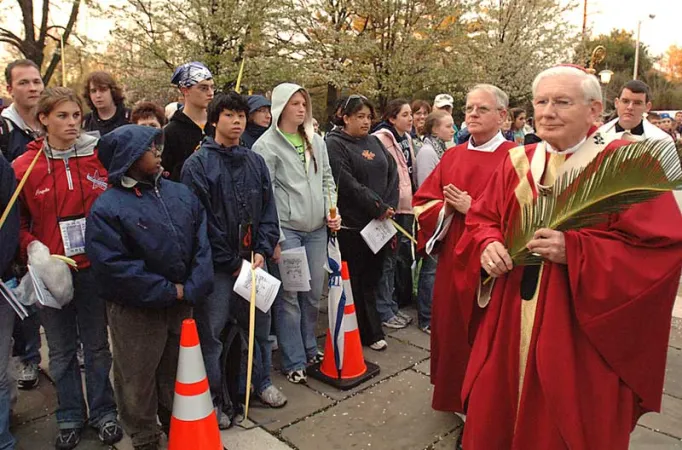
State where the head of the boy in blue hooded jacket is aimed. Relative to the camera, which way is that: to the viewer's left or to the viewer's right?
to the viewer's right

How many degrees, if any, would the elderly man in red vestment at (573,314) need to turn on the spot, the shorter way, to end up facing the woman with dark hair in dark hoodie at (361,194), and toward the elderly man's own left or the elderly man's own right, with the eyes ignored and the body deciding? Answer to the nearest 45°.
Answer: approximately 90° to the elderly man's own right

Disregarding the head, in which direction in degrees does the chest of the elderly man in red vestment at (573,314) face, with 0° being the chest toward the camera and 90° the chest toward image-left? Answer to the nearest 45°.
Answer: approximately 45°

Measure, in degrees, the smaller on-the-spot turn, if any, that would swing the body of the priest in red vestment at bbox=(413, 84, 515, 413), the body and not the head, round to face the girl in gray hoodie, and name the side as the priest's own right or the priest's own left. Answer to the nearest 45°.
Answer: approximately 45° to the priest's own right

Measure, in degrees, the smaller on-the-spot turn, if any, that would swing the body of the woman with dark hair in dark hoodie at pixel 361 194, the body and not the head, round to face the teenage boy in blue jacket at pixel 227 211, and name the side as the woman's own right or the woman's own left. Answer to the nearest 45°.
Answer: approximately 90° to the woman's own right

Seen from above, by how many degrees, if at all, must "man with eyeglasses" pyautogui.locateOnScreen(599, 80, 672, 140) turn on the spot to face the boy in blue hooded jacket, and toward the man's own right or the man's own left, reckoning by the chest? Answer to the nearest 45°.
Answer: approximately 45° to the man's own right

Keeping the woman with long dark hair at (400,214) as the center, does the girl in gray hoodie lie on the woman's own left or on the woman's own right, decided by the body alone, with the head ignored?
on the woman's own right

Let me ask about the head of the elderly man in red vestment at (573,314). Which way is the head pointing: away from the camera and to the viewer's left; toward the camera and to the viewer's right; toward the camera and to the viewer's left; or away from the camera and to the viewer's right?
toward the camera and to the viewer's left

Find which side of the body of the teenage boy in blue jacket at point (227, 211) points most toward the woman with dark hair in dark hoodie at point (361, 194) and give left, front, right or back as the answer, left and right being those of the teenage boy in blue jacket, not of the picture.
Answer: left

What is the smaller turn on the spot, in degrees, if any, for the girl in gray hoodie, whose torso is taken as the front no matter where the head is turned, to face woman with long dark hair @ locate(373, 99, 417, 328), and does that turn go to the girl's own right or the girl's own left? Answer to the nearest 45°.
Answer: approximately 90° to the girl's own left

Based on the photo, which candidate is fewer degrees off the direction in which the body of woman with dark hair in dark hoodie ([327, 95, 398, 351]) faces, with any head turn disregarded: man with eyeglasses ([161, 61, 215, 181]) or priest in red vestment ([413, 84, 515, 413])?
the priest in red vestment
